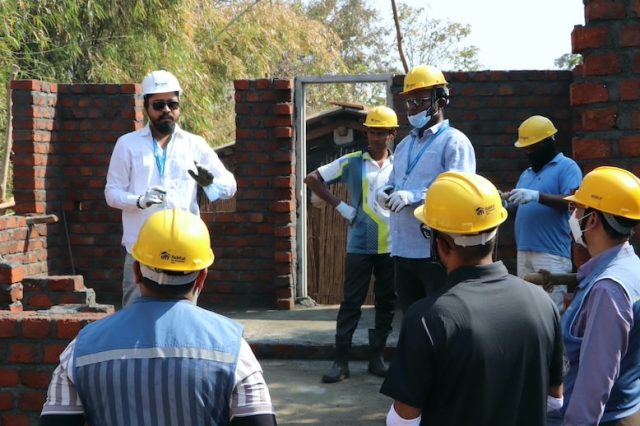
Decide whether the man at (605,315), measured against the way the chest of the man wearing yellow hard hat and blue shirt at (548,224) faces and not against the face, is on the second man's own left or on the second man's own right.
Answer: on the second man's own left

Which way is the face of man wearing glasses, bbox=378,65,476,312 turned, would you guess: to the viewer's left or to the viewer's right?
to the viewer's left

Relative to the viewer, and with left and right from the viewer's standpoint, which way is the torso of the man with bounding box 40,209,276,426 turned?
facing away from the viewer

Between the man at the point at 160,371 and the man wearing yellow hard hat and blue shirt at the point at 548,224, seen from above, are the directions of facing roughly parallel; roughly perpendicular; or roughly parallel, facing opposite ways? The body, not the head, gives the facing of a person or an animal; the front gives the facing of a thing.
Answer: roughly perpendicular

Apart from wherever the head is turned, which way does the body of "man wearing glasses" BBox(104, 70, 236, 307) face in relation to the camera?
toward the camera

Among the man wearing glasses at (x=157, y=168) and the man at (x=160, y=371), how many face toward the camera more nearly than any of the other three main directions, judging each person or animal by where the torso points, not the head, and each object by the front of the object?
1

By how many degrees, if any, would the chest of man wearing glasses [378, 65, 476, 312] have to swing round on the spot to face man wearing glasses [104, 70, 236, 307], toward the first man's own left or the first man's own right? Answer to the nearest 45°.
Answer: approximately 45° to the first man's own right

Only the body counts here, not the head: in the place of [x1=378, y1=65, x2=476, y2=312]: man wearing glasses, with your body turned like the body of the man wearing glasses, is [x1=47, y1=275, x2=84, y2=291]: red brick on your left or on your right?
on your right

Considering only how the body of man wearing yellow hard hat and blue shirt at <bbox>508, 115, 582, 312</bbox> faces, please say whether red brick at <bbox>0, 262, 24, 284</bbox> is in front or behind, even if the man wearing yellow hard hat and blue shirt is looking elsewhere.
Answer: in front

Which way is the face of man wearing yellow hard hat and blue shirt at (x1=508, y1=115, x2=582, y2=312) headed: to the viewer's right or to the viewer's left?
to the viewer's left

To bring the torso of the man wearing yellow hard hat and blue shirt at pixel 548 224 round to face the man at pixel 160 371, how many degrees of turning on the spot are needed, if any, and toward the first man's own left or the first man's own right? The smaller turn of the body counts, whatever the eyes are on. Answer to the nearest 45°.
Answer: approximately 45° to the first man's own left

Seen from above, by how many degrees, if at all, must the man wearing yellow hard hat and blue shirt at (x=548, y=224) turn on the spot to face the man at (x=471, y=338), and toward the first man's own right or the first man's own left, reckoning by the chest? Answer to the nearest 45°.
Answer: approximately 45° to the first man's own left

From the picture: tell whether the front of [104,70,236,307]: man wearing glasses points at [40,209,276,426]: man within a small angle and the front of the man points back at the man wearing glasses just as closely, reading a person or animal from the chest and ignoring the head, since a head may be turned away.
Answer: yes
